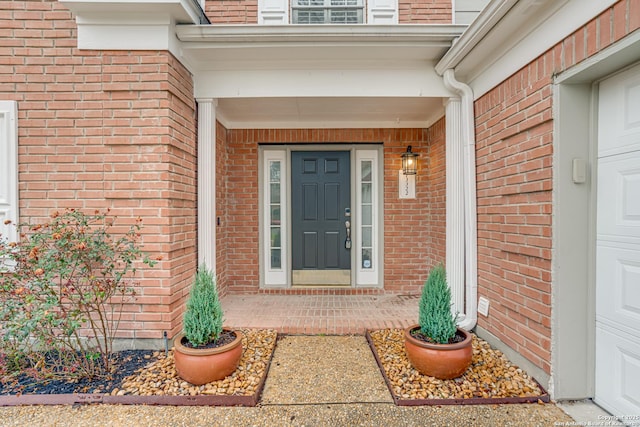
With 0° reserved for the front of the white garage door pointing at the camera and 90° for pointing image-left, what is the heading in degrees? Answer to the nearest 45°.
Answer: approximately 45°

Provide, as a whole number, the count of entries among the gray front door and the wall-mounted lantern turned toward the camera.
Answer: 2

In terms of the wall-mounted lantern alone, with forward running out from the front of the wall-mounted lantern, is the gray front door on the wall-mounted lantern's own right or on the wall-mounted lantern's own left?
on the wall-mounted lantern's own right

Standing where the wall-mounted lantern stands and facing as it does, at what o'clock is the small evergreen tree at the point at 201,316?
The small evergreen tree is roughly at 1 o'clock from the wall-mounted lantern.

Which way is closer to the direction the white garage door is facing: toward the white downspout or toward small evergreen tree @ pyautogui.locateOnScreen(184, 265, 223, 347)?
the small evergreen tree

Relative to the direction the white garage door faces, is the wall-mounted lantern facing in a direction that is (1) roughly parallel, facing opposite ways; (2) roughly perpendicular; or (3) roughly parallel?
roughly perpendicular

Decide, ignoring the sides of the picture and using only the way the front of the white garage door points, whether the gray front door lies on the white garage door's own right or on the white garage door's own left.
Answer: on the white garage door's own right

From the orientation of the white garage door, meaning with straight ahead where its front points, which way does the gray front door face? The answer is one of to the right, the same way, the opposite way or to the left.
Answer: to the left

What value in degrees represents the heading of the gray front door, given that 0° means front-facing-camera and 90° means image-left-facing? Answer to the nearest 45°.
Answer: approximately 0°
